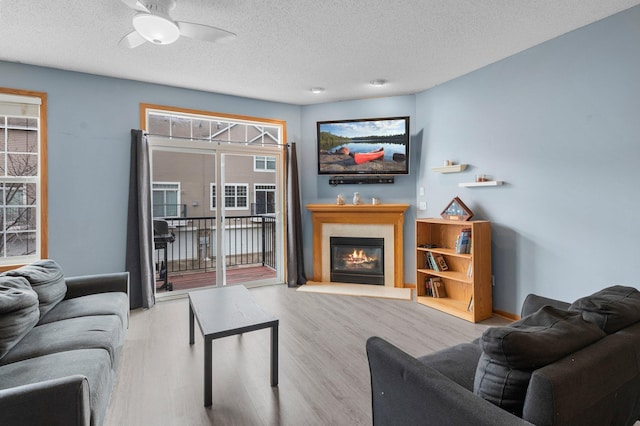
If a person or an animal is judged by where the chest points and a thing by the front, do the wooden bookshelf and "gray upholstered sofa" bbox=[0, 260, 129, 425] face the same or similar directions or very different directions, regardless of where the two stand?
very different directions

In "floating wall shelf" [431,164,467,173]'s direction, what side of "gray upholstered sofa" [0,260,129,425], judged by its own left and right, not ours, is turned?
front

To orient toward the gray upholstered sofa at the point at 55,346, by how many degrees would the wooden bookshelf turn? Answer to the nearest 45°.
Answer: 0° — it already faces it

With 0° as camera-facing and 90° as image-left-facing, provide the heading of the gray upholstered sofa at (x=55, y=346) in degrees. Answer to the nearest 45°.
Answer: approximately 270°

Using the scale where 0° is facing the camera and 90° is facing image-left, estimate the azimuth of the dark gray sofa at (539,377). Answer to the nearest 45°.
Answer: approximately 135°

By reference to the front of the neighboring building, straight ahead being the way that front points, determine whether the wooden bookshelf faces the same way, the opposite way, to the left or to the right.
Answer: to the right
